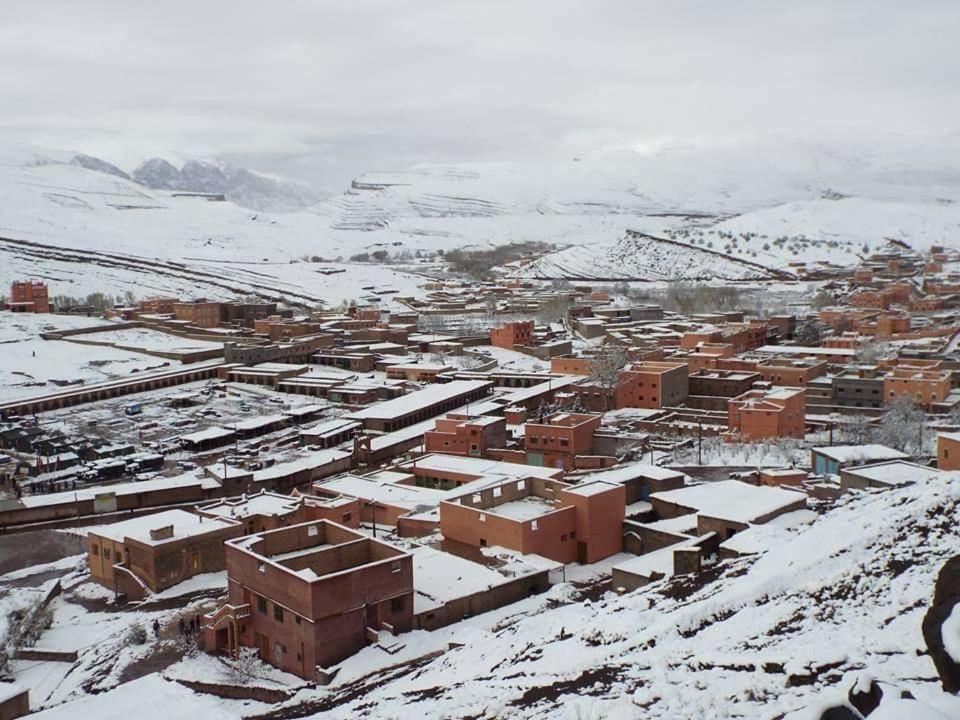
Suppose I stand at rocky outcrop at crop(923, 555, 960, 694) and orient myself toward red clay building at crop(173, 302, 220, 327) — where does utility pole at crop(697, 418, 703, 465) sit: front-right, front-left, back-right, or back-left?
front-right

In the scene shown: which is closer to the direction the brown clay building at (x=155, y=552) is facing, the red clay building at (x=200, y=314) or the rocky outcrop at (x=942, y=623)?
the rocky outcrop

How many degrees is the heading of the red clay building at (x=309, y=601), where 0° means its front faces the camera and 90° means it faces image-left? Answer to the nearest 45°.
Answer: approximately 45°

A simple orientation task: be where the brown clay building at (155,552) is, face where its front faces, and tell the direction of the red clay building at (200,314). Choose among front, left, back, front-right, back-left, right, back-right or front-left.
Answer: back-right

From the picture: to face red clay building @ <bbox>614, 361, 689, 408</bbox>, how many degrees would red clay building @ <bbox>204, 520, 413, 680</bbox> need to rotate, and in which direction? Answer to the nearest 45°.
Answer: approximately 180°

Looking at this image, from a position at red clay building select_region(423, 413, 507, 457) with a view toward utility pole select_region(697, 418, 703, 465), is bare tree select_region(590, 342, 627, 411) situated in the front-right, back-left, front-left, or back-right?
front-left

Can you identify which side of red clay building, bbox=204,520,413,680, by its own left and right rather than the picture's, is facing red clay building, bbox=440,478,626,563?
back

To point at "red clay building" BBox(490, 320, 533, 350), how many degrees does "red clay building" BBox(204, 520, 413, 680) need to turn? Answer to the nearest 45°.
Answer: approximately 135° to its right

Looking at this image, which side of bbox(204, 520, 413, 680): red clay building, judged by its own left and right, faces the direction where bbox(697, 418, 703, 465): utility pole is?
back

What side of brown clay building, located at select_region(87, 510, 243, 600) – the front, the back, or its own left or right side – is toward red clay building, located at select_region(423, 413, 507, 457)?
back

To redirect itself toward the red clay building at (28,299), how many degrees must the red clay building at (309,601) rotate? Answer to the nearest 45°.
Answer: approximately 135° to its right

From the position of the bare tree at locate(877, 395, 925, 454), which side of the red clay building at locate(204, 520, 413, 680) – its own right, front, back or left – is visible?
back

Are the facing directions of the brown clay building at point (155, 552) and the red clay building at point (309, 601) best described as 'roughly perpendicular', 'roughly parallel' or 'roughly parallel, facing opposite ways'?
roughly parallel

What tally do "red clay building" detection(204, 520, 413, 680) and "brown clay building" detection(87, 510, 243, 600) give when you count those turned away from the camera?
0
